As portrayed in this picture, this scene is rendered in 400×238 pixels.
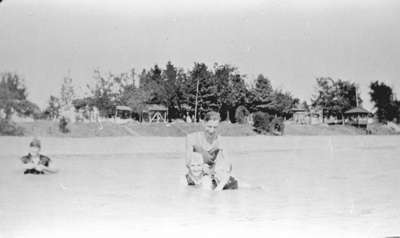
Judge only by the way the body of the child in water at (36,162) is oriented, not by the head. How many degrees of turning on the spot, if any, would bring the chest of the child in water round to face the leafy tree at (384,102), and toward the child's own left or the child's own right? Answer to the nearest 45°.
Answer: approximately 90° to the child's own left

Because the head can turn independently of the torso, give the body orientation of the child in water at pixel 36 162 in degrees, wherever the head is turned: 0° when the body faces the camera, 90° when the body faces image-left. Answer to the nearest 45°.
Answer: approximately 0°

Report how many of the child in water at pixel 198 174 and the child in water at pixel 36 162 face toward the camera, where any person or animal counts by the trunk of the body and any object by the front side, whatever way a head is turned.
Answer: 2

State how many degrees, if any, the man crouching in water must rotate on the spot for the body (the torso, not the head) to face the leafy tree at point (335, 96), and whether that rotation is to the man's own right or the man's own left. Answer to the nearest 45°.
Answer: approximately 135° to the man's own left

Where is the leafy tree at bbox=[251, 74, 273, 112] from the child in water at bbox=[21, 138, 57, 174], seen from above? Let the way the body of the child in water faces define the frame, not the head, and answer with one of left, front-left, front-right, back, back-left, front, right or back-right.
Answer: left

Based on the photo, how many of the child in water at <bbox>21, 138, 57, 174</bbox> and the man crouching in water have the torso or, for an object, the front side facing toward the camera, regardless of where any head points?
2
